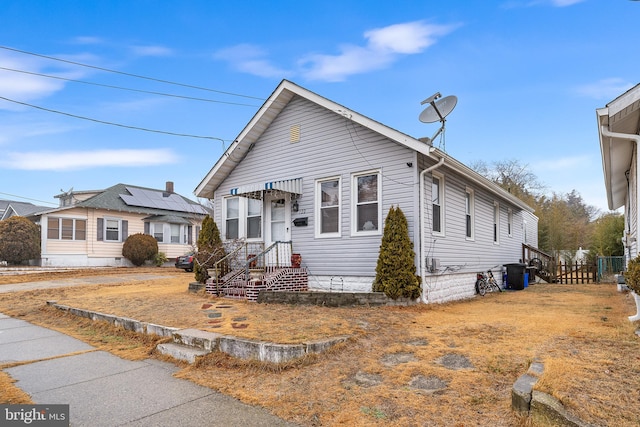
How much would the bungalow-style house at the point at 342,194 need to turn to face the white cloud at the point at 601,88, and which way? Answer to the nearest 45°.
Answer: approximately 180°

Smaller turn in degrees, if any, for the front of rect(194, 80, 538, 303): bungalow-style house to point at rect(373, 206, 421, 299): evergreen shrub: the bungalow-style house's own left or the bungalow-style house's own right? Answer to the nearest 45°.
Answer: approximately 90° to the bungalow-style house's own left

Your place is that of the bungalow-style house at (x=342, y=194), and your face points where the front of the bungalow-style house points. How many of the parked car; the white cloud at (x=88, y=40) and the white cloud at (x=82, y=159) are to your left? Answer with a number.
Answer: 0

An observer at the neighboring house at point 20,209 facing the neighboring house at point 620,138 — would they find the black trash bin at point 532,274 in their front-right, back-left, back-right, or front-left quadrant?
front-left

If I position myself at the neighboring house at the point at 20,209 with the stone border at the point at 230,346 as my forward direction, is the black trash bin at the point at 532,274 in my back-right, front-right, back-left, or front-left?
front-left

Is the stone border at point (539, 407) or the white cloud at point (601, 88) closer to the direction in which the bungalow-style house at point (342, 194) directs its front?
the stone border

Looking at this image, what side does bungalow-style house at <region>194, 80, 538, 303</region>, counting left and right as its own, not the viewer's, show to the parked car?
right

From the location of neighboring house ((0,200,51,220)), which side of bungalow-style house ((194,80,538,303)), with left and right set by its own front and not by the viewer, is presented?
right

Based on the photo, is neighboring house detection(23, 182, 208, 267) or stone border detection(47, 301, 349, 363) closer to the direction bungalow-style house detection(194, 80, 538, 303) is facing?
the stone border

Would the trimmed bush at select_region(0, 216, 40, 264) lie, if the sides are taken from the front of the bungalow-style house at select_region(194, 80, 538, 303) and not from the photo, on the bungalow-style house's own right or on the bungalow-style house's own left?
on the bungalow-style house's own right

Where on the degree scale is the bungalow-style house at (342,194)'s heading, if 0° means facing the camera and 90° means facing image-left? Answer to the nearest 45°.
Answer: approximately 45°

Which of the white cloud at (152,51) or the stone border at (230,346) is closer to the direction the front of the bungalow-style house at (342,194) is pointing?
the stone border

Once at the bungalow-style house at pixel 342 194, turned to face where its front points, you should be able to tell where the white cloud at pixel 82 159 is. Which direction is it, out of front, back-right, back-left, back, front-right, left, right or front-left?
right
